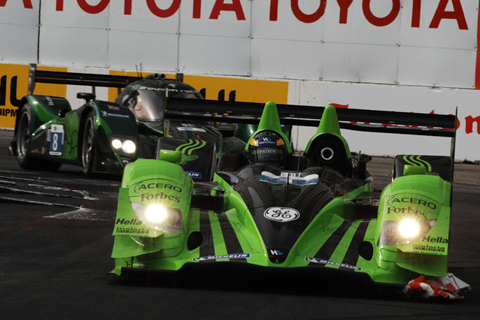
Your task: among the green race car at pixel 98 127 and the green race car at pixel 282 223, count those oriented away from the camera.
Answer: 0

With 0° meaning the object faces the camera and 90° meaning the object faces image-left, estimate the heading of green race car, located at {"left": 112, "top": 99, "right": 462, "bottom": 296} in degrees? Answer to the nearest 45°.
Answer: approximately 0°

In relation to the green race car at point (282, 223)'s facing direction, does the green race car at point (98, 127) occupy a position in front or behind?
behind

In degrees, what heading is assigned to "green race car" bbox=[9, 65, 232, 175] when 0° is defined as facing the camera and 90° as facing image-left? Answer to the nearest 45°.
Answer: approximately 315°

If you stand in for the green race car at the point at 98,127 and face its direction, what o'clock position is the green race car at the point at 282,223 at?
the green race car at the point at 282,223 is roughly at 1 o'clock from the green race car at the point at 98,127.
